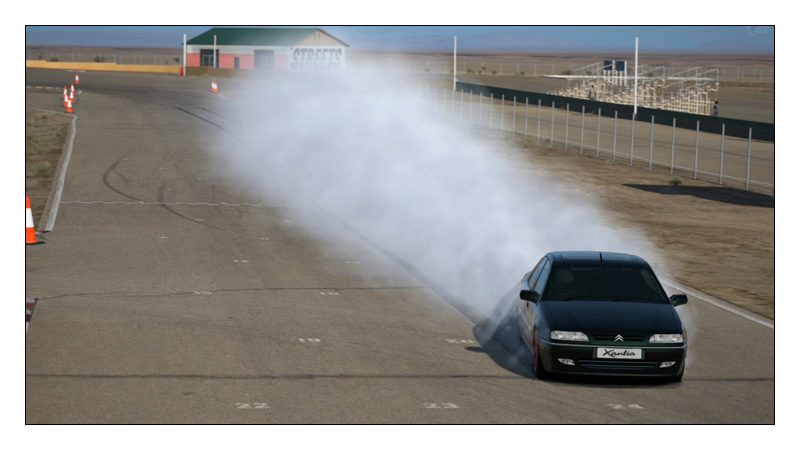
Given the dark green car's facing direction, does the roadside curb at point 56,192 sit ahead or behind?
behind

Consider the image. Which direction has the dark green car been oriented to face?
toward the camera

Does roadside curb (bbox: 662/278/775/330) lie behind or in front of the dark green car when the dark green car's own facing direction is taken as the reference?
behind
